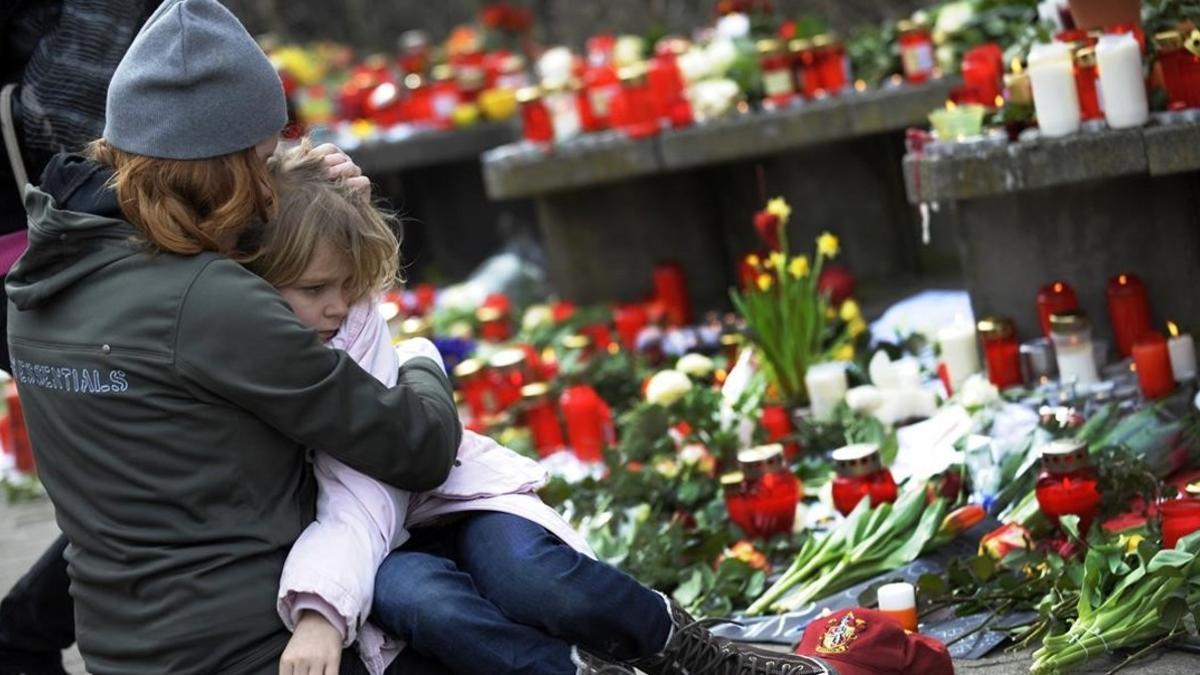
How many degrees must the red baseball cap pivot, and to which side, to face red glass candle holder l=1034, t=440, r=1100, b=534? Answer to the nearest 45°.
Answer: approximately 180°

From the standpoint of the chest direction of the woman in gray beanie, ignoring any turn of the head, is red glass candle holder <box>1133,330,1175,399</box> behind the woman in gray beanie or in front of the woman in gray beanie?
in front

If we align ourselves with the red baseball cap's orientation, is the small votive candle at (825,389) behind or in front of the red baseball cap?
behind

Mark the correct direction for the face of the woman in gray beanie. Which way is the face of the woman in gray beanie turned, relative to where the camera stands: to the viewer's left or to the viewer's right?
to the viewer's right

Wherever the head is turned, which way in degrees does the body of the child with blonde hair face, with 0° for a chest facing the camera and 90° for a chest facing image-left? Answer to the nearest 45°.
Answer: approximately 315°

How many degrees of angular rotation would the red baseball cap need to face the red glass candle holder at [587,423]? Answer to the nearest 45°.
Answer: approximately 135° to its right

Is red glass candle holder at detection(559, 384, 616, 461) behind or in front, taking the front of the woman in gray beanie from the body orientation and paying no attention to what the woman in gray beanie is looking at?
in front

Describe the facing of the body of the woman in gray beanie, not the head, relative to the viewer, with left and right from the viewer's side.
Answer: facing away from the viewer and to the right of the viewer

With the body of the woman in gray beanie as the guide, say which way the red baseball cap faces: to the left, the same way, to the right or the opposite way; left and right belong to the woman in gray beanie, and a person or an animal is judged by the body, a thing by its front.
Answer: the opposite way

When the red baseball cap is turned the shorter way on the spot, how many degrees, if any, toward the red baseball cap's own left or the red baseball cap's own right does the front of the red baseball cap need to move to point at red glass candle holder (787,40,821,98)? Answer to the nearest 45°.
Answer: approximately 135° to the red baseball cap's own right

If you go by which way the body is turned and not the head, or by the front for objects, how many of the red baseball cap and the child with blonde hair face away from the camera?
0

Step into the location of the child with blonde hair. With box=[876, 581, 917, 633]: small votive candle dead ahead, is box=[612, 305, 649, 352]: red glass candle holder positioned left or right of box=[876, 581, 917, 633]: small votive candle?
left
